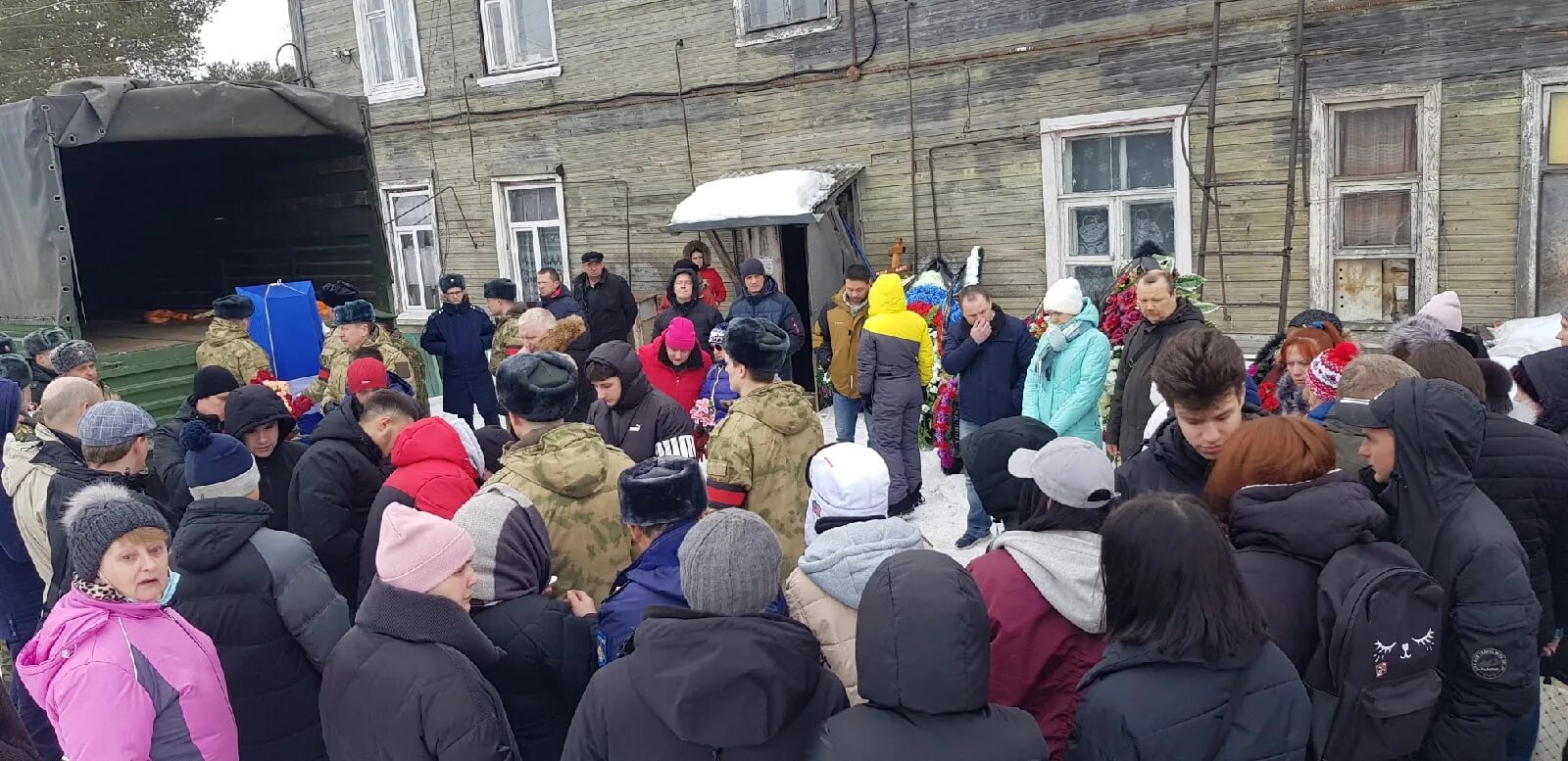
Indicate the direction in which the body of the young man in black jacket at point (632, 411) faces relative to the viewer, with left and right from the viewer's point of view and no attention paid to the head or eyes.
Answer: facing the viewer and to the left of the viewer

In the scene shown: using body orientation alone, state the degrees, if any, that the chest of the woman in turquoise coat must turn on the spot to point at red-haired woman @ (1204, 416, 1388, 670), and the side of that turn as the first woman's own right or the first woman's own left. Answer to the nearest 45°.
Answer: approximately 45° to the first woman's own left

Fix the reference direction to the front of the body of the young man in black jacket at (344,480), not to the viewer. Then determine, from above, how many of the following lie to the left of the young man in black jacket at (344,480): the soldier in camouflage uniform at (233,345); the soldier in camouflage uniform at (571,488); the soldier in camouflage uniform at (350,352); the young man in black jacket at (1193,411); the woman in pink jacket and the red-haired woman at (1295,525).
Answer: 2

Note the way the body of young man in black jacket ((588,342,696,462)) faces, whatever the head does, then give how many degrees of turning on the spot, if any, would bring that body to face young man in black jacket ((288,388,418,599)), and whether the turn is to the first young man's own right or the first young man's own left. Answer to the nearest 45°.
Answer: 0° — they already face them

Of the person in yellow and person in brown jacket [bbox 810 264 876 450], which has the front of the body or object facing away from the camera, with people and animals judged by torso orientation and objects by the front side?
the person in yellow and gray snowsuit

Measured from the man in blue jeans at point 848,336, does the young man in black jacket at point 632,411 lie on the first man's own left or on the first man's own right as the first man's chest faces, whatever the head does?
on the first man's own right

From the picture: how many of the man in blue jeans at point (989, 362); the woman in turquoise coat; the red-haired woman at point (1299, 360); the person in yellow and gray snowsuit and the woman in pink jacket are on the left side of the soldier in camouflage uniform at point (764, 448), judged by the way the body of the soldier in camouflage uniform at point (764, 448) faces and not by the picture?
1

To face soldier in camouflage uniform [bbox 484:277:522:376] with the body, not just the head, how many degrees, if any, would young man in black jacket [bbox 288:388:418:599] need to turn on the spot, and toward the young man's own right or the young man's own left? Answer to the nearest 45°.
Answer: approximately 90° to the young man's own left

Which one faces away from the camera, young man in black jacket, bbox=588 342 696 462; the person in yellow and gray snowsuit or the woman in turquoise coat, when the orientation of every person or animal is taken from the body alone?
the person in yellow and gray snowsuit

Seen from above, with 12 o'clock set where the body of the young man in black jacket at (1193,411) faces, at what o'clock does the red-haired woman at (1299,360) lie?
The red-haired woman is roughly at 8 o'clock from the young man in black jacket.

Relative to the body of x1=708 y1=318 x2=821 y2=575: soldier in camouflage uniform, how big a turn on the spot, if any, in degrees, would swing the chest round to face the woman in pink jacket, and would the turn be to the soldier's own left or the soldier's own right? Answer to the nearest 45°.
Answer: approximately 90° to the soldier's own left

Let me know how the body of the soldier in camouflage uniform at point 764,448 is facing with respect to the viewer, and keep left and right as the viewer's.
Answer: facing away from the viewer and to the left of the viewer

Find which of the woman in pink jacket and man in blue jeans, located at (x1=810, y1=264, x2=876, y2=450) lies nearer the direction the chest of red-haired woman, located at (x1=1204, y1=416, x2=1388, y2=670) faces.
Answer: the man in blue jeans

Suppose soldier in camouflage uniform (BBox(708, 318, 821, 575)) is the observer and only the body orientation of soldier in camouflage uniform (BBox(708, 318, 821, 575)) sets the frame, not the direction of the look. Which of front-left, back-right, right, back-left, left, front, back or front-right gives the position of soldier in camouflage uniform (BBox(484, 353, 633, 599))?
left

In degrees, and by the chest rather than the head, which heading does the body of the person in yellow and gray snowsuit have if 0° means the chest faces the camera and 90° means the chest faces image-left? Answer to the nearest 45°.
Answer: approximately 180°
